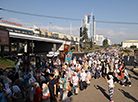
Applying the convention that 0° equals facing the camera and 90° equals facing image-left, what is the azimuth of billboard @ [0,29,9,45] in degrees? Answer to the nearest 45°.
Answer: approximately 0°
